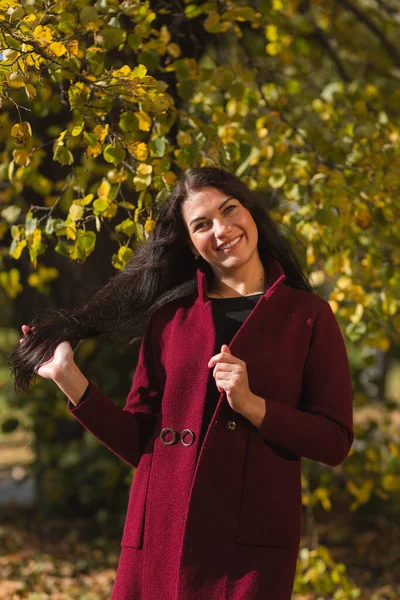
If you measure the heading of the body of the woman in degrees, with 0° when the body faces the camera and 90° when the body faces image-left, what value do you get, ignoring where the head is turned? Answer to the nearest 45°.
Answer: approximately 0°

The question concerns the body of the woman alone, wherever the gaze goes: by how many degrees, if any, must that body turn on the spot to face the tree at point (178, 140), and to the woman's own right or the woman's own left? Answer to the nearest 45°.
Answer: approximately 180°
